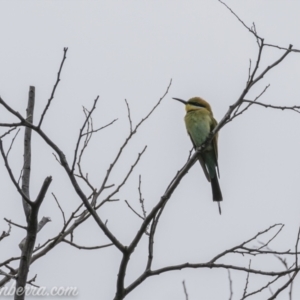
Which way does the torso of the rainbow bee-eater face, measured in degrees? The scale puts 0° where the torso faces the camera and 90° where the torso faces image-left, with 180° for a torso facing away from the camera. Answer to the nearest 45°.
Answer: approximately 45°

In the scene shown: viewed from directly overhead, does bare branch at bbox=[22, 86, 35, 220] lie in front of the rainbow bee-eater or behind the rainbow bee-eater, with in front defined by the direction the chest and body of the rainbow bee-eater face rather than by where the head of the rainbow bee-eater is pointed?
in front
